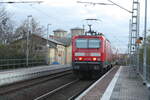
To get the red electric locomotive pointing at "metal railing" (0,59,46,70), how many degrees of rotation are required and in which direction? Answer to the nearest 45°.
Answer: approximately 135° to its right

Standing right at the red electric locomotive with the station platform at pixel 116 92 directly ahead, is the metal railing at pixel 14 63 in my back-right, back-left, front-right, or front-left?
back-right

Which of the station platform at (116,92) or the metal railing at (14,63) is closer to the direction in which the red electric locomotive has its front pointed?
the station platform

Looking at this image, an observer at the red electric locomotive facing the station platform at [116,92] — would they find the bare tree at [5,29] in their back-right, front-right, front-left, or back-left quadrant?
back-right

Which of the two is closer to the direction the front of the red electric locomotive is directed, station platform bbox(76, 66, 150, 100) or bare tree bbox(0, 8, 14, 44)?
the station platform

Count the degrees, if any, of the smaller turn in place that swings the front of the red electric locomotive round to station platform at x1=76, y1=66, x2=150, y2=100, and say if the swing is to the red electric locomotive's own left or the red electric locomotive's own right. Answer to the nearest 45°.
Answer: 0° — it already faces it

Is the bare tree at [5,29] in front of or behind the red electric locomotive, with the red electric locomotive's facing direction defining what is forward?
behind
